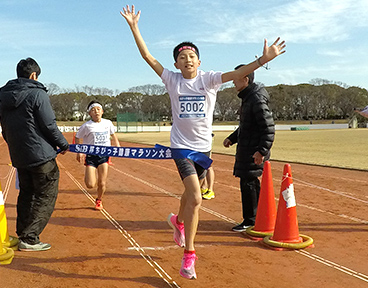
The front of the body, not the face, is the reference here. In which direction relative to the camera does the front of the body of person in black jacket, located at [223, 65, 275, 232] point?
to the viewer's left

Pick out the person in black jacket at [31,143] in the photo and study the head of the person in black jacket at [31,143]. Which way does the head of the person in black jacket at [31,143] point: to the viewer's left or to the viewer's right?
to the viewer's right

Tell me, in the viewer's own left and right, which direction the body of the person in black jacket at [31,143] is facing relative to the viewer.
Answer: facing away from the viewer and to the right of the viewer

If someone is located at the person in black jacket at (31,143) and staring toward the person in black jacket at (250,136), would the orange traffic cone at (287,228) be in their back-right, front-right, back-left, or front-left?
front-right

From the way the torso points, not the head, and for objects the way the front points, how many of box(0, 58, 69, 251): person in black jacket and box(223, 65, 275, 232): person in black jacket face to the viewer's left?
1

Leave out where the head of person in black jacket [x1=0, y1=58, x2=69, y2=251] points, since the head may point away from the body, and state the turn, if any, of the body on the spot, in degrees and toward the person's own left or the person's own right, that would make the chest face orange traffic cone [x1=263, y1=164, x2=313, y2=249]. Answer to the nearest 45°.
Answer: approximately 45° to the person's own right

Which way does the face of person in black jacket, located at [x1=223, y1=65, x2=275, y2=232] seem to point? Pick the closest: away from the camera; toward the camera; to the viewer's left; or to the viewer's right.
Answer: to the viewer's left

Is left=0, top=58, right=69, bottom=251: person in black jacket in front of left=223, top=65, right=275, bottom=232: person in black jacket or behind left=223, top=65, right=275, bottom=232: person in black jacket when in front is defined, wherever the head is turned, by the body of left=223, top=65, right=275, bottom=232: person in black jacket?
in front

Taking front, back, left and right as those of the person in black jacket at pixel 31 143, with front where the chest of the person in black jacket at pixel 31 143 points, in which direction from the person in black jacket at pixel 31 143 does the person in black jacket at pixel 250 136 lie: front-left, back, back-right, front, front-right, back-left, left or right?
front-right
